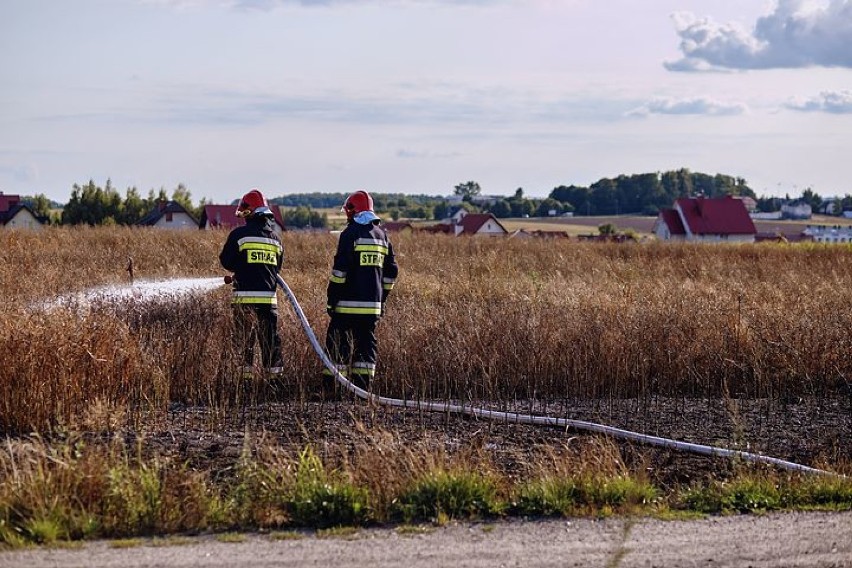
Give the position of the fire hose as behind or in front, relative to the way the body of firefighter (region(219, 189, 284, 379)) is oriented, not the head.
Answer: behind

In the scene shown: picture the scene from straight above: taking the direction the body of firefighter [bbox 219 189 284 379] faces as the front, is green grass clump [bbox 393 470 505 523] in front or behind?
behind

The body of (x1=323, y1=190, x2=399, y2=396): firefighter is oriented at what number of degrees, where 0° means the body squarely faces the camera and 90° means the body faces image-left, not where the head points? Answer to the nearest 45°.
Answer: approximately 135°

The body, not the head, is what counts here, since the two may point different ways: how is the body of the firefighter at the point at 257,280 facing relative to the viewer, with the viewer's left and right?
facing away from the viewer and to the left of the viewer

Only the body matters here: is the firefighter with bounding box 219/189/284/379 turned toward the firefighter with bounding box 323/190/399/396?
no

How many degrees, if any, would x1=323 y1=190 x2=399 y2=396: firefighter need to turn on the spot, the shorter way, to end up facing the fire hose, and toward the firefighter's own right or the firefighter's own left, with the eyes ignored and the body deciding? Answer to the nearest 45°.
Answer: approximately 180°

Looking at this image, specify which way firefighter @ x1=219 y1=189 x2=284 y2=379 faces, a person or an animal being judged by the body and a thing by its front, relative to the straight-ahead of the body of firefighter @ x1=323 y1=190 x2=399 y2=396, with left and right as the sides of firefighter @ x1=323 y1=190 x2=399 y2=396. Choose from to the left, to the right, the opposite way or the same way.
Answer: the same way

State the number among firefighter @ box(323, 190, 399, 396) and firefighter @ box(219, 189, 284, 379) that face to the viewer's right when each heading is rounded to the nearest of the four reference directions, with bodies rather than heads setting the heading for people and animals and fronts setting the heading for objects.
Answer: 0

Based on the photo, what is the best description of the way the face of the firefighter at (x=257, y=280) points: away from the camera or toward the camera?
away from the camera

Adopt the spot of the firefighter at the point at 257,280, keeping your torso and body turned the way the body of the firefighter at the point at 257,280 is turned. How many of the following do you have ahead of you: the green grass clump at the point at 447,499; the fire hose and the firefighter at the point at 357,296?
0
